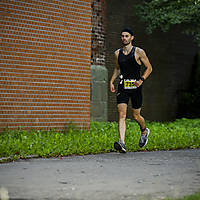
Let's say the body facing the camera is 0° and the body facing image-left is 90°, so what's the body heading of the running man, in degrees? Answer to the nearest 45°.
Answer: approximately 45°
